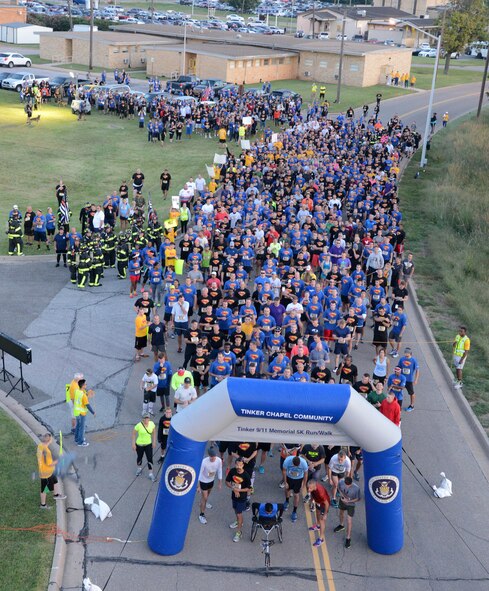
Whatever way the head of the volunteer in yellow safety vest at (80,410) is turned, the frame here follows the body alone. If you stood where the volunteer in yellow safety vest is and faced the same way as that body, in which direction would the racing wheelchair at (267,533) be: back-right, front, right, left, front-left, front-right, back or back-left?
front-right

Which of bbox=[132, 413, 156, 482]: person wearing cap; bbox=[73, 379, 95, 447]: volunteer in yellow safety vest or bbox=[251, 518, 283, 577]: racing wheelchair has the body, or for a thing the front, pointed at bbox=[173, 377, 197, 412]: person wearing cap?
the volunteer in yellow safety vest

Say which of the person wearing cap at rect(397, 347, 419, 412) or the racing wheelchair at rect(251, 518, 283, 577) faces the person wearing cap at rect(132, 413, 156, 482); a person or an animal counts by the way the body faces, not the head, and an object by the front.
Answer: the person wearing cap at rect(397, 347, 419, 412)

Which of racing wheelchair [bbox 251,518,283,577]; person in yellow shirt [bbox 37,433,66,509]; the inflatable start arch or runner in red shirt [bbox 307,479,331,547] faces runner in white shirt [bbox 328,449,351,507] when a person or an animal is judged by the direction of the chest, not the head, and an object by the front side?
the person in yellow shirt

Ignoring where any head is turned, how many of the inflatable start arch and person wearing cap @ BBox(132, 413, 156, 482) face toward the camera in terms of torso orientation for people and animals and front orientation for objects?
2

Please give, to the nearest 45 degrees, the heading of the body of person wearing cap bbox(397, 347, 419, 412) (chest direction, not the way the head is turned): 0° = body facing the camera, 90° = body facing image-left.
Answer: approximately 45°

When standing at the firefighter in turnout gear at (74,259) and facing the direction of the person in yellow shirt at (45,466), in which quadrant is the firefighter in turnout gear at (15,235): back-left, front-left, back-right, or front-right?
back-right

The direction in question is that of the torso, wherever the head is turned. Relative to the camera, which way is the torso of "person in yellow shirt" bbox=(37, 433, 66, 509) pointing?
to the viewer's right

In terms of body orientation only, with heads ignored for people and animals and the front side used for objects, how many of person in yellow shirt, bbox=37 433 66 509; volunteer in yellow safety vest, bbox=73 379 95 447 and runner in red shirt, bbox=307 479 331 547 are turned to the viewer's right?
2

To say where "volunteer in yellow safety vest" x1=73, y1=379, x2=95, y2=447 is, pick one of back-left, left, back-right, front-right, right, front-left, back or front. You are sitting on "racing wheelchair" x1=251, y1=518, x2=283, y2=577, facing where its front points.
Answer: back-right

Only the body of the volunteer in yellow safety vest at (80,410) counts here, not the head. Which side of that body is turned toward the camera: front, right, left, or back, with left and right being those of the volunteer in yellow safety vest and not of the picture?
right

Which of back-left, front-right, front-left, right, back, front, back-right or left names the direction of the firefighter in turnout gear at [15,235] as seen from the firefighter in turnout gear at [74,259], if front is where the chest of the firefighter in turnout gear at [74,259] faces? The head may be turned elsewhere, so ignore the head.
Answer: back

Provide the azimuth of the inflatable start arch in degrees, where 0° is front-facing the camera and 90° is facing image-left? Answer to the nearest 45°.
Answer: approximately 0°
